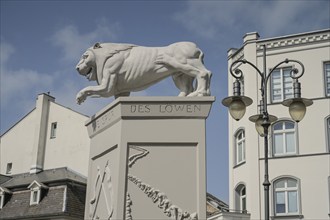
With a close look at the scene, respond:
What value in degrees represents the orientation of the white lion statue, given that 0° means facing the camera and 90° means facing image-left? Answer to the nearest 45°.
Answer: approximately 90°
